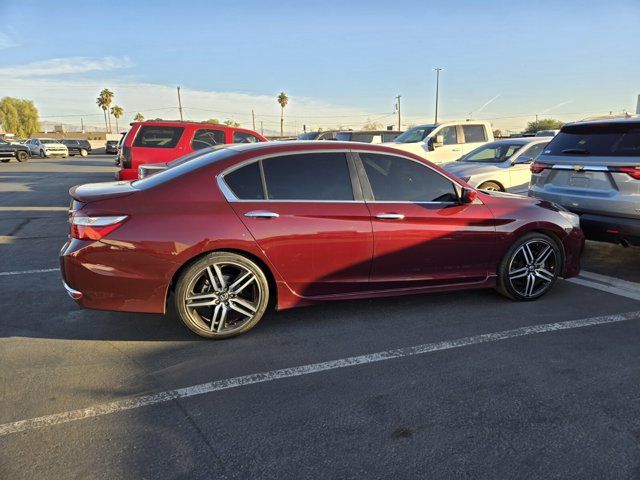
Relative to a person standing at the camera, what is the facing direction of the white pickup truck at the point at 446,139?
facing the viewer and to the left of the viewer

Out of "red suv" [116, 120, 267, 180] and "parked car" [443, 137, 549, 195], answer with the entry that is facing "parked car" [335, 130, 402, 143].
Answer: the red suv

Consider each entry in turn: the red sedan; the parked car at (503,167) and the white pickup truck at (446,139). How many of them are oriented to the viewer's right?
1

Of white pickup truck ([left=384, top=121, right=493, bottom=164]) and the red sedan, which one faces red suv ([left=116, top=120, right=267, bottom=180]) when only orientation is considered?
the white pickup truck

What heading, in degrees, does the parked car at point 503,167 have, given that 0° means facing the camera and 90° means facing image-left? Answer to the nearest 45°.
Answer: approximately 45°

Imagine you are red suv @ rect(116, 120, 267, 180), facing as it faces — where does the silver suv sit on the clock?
The silver suv is roughly at 3 o'clock from the red suv.

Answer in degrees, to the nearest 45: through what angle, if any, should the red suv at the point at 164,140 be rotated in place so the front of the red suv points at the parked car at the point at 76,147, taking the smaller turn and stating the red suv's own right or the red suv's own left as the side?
approximately 45° to the red suv's own left

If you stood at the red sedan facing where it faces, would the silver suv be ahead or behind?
ahead

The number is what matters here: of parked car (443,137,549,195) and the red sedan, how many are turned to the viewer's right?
1

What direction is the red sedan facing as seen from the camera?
to the viewer's right

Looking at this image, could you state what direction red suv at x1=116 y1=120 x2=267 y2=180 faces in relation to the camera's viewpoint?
facing away from the viewer and to the right of the viewer

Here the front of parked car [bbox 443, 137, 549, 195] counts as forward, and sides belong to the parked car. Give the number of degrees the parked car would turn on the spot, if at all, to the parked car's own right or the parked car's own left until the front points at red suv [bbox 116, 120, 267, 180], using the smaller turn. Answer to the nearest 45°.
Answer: approximately 45° to the parked car's own right

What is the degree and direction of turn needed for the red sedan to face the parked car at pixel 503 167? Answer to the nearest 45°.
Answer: approximately 45° to its left

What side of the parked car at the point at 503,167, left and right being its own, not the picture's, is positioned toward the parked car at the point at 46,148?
right

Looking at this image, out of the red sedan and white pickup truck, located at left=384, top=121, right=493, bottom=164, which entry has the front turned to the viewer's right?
the red sedan

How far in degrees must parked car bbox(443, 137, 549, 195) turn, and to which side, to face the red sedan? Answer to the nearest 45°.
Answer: approximately 45° to its left
